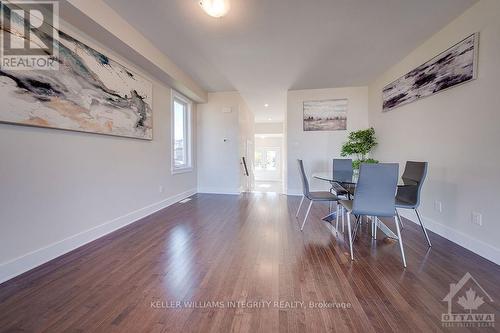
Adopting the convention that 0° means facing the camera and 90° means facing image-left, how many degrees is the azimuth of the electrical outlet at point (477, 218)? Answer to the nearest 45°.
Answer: approximately 45°

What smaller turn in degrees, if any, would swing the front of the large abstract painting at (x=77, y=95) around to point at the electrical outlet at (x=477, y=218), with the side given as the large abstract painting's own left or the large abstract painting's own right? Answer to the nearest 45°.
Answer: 0° — it already faces it

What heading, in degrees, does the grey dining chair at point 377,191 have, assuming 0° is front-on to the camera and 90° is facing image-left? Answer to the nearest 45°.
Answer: approximately 135°

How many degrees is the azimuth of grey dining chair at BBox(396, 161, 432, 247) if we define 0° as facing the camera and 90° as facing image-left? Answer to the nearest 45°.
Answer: approximately 45°

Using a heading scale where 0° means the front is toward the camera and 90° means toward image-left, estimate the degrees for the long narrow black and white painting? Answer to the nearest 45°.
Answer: approximately 45°

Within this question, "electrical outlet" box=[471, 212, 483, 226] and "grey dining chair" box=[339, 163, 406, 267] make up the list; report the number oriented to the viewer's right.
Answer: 0

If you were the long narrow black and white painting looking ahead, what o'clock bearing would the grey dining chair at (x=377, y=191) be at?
The grey dining chair is roughly at 11 o'clock from the long narrow black and white painting.

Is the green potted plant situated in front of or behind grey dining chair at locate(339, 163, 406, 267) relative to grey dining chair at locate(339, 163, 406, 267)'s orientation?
in front

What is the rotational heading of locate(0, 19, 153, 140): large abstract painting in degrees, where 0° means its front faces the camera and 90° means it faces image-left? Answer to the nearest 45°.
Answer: approximately 315°
